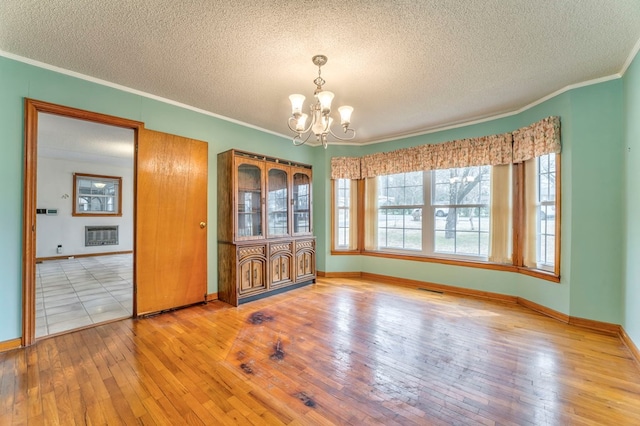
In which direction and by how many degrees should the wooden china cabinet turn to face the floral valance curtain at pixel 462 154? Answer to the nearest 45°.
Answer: approximately 45° to its left

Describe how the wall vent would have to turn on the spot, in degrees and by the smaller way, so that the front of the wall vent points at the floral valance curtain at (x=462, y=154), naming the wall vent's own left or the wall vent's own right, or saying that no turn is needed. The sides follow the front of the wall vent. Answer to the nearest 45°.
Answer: approximately 45° to the wall vent's own left

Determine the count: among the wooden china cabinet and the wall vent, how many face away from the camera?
0

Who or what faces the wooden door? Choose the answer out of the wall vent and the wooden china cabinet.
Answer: the wall vent

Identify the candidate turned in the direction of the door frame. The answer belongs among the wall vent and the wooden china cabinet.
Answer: the wall vent

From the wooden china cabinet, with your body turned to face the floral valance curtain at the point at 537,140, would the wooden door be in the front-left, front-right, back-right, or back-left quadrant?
back-right

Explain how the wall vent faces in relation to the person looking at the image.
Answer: facing the viewer

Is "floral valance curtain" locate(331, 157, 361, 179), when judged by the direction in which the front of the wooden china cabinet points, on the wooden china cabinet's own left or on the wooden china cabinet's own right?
on the wooden china cabinet's own left

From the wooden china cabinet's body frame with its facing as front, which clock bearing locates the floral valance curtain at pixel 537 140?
The floral valance curtain is roughly at 11 o'clock from the wooden china cabinet.

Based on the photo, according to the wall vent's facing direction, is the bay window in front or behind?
in front

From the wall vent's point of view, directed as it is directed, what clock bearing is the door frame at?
The door frame is roughly at 12 o'clock from the wall vent.

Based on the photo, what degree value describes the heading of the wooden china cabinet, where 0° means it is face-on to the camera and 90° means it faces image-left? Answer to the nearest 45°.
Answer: approximately 315°

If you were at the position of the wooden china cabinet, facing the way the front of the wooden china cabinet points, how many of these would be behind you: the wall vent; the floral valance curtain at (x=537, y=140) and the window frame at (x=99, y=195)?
2
